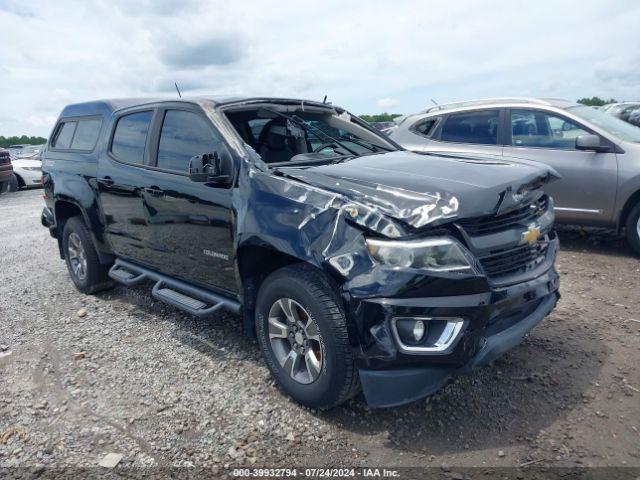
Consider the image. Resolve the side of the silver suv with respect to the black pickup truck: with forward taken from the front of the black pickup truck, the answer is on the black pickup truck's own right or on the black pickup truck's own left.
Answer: on the black pickup truck's own left

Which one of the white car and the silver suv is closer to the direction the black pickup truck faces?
the silver suv

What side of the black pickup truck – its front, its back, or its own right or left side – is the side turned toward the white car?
back

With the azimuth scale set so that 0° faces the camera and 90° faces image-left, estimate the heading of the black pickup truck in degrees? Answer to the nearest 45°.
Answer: approximately 315°
